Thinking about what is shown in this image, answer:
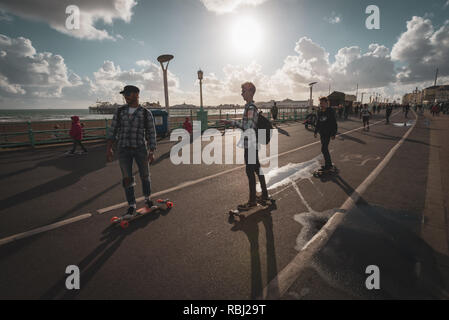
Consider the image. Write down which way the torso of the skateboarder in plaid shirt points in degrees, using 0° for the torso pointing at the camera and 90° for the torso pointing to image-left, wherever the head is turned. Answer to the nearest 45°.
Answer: approximately 0°

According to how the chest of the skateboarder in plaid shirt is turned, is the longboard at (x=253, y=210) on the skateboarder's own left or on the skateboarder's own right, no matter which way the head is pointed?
on the skateboarder's own left

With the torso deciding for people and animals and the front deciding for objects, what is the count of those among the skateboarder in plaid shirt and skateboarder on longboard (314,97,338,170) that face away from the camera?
0

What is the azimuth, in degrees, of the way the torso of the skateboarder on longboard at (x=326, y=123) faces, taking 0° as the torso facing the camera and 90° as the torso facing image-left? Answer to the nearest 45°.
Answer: approximately 45°

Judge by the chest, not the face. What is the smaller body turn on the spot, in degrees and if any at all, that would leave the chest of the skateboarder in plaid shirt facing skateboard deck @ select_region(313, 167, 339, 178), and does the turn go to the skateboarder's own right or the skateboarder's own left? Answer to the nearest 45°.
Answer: approximately 90° to the skateboarder's own left

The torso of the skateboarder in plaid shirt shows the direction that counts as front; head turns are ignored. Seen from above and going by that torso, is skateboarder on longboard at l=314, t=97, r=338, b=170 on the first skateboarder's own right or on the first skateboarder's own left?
on the first skateboarder's own left
